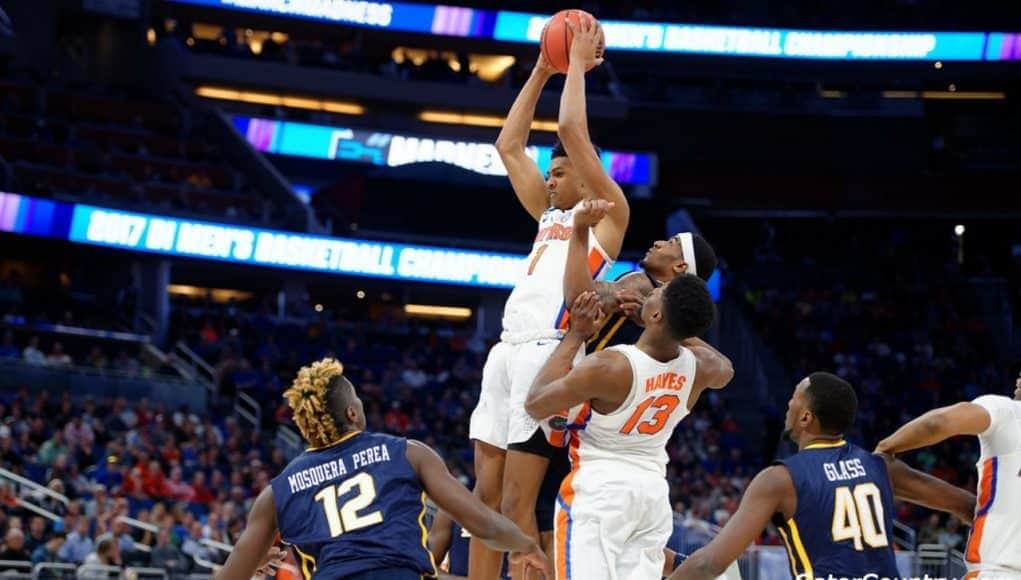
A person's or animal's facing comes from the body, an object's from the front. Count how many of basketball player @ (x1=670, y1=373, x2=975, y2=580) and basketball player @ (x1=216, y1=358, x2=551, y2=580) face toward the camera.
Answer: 0

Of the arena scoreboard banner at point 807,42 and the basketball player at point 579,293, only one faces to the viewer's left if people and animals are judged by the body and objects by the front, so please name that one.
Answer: the basketball player

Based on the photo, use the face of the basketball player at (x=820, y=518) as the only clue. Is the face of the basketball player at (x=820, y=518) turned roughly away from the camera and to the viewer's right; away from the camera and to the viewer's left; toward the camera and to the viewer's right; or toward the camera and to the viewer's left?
away from the camera and to the viewer's left

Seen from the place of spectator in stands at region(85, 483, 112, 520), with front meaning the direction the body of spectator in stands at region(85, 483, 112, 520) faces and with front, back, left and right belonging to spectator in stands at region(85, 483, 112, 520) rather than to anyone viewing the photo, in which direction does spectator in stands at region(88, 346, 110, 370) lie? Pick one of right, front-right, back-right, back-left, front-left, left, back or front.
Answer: back-left

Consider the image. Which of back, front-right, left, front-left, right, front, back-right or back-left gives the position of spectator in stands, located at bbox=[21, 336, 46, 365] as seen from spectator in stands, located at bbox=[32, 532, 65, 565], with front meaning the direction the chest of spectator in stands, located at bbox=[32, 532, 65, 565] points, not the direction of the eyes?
back-left

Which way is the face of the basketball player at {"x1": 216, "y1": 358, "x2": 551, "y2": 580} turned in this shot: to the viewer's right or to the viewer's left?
to the viewer's right

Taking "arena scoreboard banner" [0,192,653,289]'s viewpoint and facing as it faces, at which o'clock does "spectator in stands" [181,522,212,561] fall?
The spectator in stands is roughly at 12 o'clock from the arena scoreboard banner.

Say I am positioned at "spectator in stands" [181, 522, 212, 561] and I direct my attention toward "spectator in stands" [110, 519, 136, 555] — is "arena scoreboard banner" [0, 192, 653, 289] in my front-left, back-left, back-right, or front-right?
back-right

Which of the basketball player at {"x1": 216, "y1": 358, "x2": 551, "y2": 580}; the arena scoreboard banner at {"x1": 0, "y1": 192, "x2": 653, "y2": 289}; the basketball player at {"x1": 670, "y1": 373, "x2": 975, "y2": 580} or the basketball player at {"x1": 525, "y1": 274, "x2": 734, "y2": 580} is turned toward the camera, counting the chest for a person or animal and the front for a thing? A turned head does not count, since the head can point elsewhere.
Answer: the arena scoreboard banner
